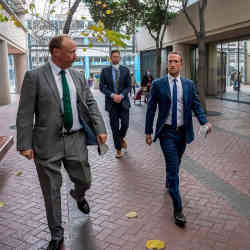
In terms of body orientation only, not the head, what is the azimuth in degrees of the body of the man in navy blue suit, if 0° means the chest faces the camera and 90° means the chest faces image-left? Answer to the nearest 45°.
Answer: approximately 0°

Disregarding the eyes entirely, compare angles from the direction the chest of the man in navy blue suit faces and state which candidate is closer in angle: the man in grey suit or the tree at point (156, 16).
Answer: the man in grey suit

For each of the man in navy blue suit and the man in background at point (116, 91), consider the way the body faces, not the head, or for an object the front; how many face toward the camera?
2

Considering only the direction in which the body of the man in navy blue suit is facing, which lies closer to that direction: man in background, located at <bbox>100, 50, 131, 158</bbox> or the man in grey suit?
the man in grey suit

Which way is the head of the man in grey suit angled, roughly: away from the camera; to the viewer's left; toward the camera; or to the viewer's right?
to the viewer's right

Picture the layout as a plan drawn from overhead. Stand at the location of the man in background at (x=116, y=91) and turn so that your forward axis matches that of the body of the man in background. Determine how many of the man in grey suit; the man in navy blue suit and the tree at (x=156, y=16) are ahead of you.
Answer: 2

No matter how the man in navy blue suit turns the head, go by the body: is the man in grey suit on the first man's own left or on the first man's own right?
on the first man's own right

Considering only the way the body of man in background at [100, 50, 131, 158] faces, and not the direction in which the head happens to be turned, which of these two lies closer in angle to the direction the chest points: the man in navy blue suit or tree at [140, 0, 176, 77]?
the man in navy blue suit

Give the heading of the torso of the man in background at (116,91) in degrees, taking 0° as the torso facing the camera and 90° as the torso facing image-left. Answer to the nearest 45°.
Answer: approximately 0°

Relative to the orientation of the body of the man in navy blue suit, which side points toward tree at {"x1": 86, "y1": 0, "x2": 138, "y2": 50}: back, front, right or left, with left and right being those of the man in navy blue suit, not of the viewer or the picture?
back

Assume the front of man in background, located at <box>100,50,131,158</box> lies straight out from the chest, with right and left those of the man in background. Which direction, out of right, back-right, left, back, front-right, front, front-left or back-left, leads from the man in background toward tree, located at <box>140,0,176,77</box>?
back

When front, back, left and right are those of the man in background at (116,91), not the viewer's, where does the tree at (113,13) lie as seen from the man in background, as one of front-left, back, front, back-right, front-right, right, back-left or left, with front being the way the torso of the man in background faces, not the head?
back

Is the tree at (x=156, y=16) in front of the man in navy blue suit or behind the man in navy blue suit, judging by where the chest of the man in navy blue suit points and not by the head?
behind
